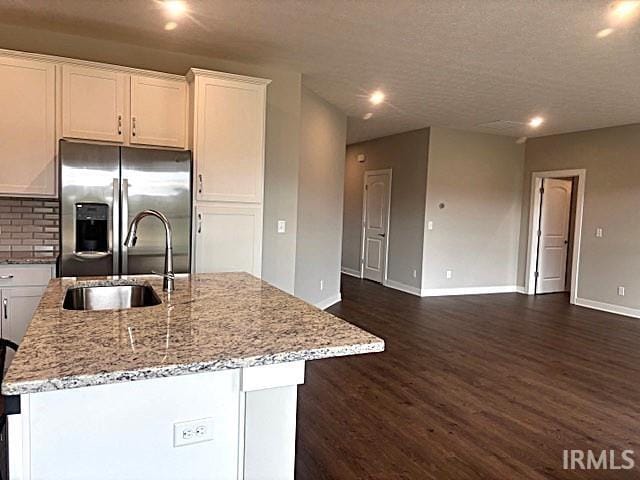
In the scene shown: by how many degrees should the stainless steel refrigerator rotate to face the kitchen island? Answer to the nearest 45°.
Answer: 0° — it already faces it

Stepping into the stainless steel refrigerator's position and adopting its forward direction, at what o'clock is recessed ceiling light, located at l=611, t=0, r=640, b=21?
The recessed ceiling light is roughly at 10 o'clock from the stainless steel refrigerator.

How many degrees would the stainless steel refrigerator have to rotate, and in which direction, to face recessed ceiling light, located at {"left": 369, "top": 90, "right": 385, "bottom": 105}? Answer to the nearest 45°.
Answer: approximately 90° to its left

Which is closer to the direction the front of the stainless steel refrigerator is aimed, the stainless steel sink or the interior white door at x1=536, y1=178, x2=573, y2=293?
the stainless steel sink

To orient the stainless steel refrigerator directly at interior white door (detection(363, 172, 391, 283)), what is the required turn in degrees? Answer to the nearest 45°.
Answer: approximately 135° to its left

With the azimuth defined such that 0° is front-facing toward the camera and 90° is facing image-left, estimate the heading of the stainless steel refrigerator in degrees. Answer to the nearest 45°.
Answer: approximately 0°

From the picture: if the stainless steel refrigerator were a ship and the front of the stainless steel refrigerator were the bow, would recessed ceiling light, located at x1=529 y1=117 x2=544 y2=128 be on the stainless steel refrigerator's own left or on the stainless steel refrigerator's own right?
on the stainless steel refrigerator's own left

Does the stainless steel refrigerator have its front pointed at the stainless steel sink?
yes

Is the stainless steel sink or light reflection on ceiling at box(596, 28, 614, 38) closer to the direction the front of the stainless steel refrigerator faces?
the stainless steel sink
